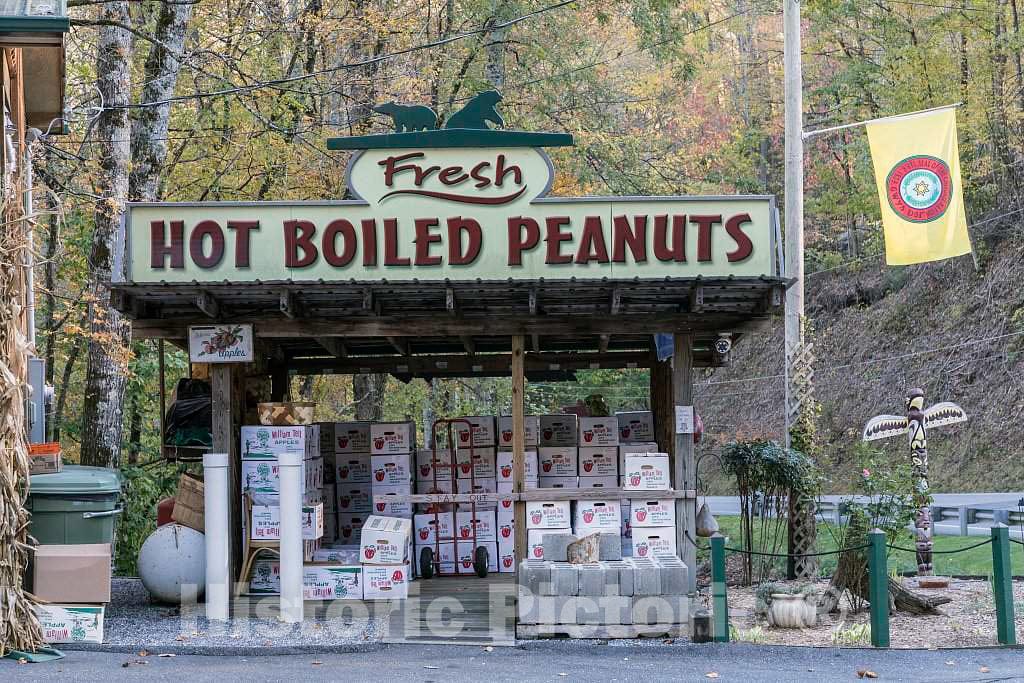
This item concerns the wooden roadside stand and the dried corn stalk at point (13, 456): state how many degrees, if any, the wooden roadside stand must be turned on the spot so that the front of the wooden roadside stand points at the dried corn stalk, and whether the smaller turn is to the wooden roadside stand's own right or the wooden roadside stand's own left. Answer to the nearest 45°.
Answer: approximately 45° to the wooden roadside stand's own right

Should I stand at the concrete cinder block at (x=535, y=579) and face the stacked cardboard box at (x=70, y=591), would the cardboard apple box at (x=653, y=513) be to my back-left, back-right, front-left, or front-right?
back-right

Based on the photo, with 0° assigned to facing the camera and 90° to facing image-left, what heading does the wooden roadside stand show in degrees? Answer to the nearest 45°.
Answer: approximately 0°
